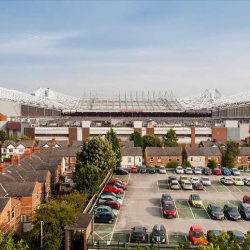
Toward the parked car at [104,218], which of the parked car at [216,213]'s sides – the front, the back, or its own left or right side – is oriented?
right

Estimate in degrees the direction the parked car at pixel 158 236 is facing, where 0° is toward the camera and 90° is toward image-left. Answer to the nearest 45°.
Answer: approximately 0°

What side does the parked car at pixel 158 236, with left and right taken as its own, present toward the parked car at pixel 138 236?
right

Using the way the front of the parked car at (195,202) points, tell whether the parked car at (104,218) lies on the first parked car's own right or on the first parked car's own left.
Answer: on the first parked car's own right

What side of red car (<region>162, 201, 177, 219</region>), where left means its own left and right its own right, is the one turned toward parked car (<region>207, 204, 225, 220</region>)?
left

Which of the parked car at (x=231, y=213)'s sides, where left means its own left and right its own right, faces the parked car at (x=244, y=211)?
left

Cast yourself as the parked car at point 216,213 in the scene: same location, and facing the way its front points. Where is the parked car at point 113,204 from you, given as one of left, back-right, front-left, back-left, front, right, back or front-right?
back-right

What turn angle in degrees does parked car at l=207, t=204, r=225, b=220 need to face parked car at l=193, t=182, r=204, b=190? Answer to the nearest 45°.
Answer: approximately 135° to its left
